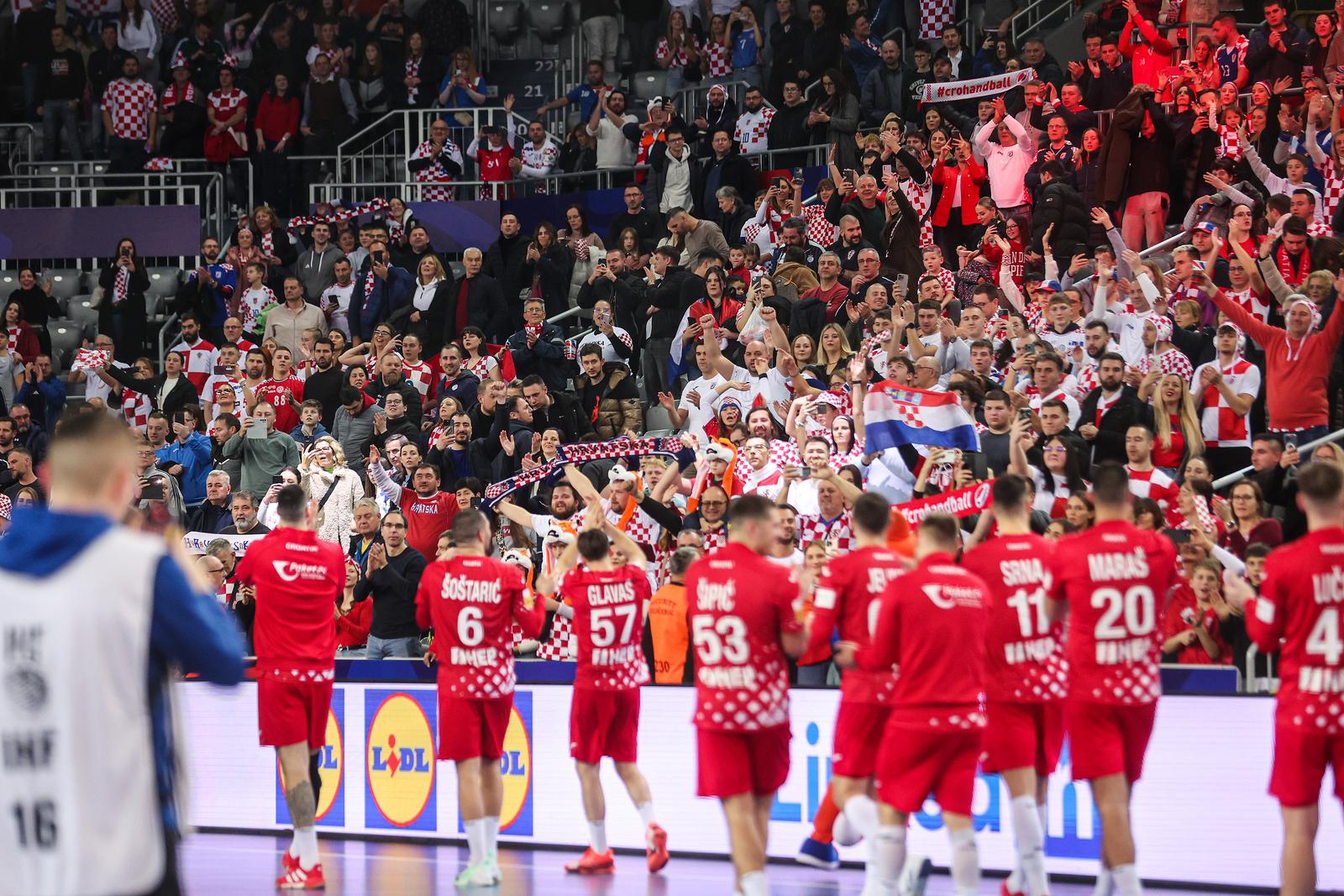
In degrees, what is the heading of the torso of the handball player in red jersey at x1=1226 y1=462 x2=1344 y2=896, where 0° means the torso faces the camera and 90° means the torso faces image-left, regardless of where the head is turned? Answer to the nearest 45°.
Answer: approximately 135°

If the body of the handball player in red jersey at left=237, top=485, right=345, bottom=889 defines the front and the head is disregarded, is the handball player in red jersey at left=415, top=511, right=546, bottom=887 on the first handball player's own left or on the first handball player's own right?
on the first handball player's own right

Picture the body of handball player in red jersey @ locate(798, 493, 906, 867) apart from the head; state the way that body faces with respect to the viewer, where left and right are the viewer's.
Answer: facing away from the viewer and to the left of the viewer

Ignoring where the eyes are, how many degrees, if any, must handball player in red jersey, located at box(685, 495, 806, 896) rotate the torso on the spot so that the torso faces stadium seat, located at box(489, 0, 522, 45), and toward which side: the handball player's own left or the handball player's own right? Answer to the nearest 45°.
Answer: approximately 45° to the handball player's own left

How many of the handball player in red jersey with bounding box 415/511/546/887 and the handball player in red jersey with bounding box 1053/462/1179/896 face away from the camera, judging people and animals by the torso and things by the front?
2

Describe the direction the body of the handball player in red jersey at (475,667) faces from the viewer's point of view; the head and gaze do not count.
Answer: away from the camera

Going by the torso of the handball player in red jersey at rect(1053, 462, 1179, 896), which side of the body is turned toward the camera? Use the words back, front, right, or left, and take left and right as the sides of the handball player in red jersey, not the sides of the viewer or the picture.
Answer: back

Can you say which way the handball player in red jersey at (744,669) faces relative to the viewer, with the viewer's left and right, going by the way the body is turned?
facing away from the viewer and to the right of the viewer

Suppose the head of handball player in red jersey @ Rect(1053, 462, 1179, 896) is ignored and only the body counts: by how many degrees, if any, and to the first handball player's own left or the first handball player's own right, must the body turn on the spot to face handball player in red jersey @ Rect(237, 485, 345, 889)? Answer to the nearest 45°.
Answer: approximately 90° to the first handball player's own left

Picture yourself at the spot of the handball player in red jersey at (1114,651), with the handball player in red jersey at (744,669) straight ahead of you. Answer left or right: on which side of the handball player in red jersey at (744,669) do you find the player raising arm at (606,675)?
right

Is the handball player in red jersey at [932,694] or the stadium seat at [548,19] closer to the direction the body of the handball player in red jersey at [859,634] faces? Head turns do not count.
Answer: the stadium seat

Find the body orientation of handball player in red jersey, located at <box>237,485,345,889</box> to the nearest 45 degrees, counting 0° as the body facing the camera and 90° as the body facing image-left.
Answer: approximately 180°
